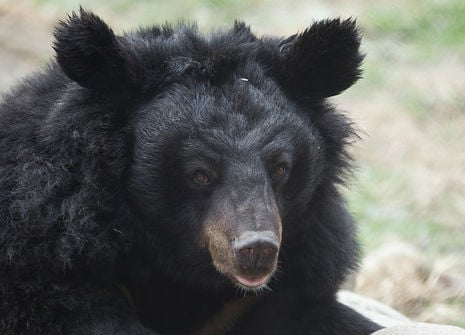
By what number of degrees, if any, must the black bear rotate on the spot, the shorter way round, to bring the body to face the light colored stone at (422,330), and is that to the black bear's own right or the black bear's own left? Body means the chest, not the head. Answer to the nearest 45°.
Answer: approximately 45° to the black bear's own left

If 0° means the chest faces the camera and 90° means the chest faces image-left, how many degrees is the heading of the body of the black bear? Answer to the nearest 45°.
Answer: approximately 315°

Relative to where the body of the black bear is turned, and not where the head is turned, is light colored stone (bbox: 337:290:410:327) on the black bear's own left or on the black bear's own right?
on the black bear's own left
